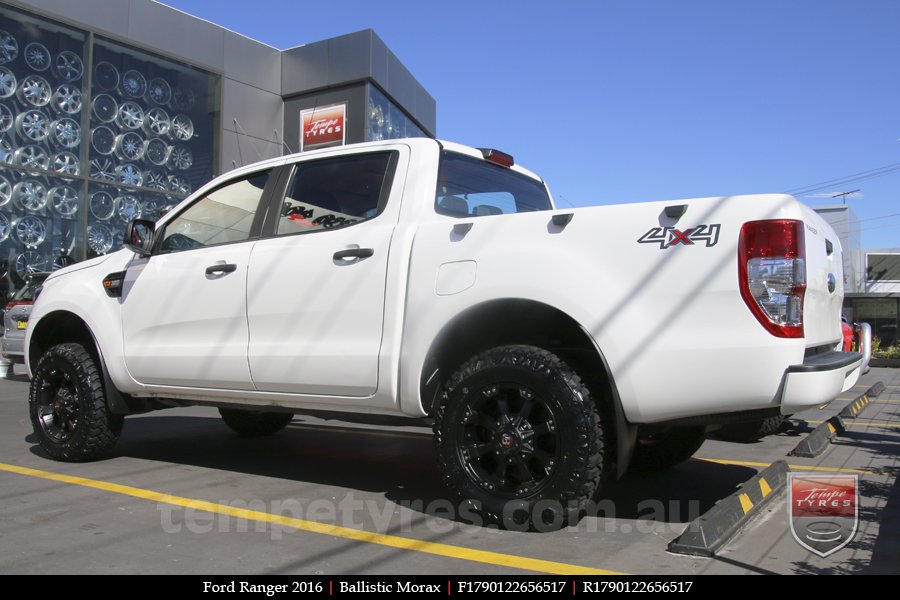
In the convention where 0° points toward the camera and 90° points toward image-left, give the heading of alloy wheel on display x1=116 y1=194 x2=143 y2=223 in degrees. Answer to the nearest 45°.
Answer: approximately 0°

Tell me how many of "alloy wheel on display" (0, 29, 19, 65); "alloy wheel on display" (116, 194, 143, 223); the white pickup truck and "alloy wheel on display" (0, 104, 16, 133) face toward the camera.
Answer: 3

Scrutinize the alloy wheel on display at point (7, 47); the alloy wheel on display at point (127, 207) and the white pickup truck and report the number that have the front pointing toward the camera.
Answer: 2

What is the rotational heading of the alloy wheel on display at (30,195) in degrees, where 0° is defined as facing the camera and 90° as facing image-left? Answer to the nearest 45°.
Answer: approximately 315°

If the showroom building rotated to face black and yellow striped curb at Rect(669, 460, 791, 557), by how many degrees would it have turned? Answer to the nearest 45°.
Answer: approximately 45° to its right

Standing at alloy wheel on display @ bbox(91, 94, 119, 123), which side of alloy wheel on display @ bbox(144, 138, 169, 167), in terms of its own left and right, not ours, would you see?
right

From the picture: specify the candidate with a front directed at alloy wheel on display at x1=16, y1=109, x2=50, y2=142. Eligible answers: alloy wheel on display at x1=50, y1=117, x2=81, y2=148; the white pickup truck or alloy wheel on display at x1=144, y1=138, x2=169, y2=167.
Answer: the white pickup truck

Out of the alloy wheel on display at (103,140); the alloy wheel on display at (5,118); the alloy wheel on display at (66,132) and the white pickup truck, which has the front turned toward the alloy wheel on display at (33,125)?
the white pickup truck

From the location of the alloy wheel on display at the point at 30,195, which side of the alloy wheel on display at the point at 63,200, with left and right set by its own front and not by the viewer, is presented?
right

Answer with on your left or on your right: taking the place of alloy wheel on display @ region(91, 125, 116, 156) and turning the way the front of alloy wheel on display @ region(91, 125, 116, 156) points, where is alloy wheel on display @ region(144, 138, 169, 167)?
on your left

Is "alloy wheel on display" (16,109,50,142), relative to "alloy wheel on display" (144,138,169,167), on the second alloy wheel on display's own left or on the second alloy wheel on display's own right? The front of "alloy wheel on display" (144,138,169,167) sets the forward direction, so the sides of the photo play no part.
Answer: on the second alloy wheel on display's own right

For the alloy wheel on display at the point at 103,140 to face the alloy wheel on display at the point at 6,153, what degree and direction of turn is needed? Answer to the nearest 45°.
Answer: approximately 90° to its right
